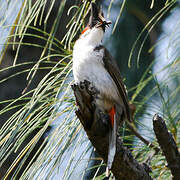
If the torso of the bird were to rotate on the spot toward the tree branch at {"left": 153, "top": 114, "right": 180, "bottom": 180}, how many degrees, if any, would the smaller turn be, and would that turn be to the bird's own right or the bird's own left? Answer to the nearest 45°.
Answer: approximately 90° to the bird's own left

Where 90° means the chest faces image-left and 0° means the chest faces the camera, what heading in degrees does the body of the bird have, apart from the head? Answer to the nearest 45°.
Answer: approximately 45°
